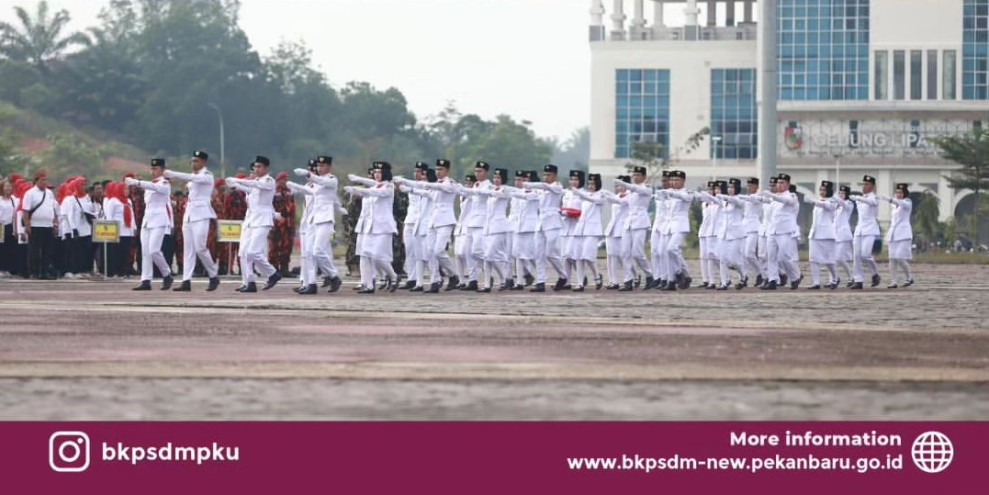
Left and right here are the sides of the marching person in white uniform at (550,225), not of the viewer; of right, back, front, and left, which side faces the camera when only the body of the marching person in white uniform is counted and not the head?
left

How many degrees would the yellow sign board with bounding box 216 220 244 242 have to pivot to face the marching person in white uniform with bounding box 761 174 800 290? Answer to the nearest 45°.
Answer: approximately 90° to its left
